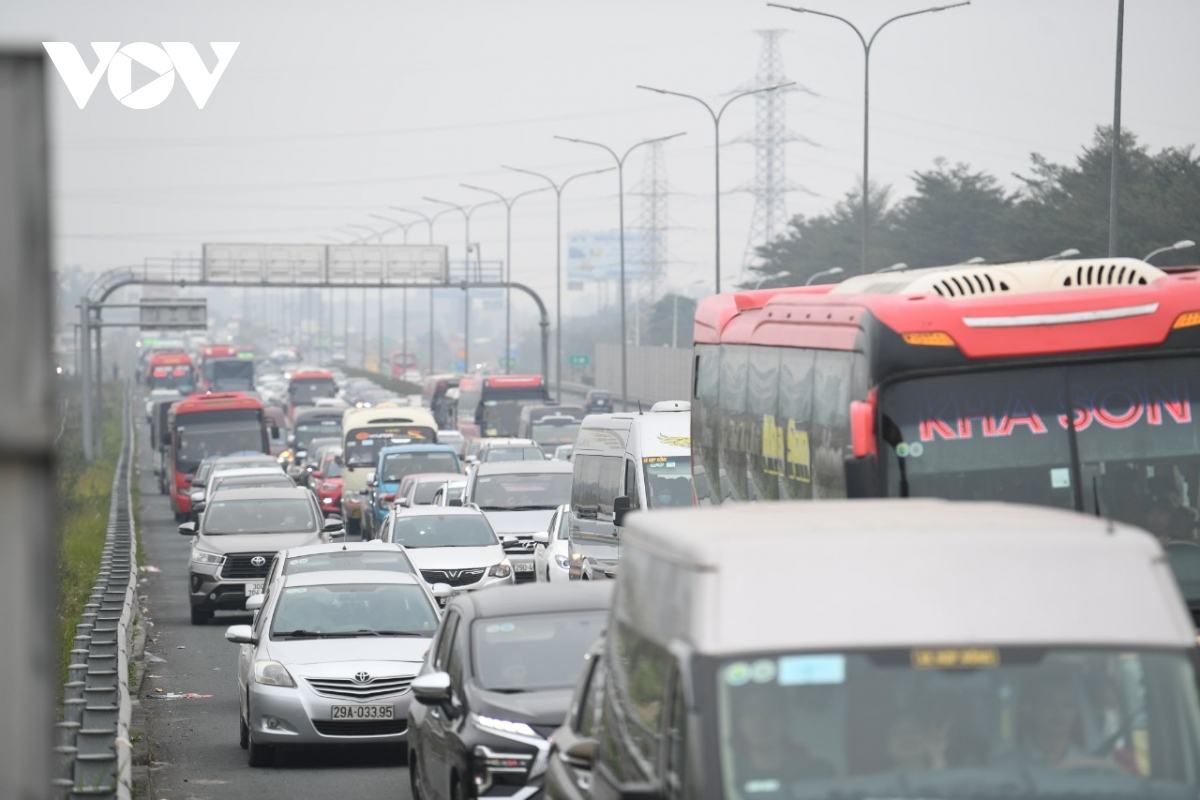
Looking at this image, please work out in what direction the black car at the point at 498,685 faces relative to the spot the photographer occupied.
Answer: facing the viewer and to the right of the viewer

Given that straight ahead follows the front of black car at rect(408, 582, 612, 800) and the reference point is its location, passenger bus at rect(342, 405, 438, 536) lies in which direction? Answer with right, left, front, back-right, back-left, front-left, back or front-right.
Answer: back-left

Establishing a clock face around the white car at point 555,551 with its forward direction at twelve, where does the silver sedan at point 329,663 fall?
The silver sedan is roughly at 2 o'clock from the white car.

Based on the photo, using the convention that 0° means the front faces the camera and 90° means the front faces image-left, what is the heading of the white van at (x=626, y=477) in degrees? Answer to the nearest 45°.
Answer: approximately 315°

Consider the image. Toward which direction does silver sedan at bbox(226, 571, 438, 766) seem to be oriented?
toward the camera

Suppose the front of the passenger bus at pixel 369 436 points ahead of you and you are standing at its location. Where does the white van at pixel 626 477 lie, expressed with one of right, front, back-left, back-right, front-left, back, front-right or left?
front

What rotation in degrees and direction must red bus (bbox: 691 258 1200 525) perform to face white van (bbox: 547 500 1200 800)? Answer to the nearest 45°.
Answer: approximately 45° to its right

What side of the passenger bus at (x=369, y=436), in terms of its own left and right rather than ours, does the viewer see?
front

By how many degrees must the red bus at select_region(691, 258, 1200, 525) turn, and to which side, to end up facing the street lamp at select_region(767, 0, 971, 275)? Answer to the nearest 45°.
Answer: approximately 135° to its left

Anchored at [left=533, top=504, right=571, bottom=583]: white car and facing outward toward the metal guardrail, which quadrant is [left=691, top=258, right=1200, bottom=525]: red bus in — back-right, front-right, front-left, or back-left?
front-left

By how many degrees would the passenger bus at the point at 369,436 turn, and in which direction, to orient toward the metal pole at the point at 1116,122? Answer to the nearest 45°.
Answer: approximately 45° to its left
